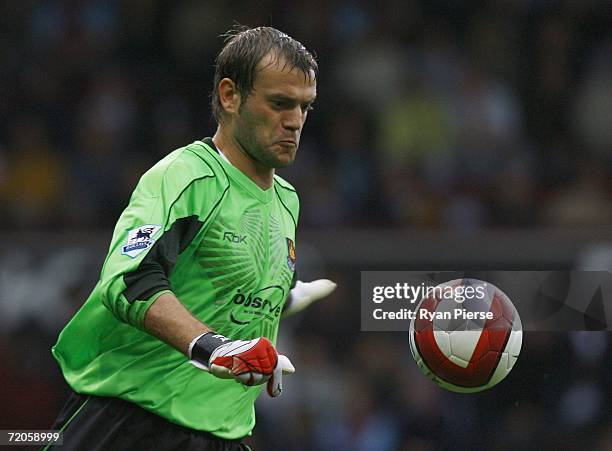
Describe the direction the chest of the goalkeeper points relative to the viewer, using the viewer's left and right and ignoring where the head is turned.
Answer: facing the viewer and to the right of the viewer
